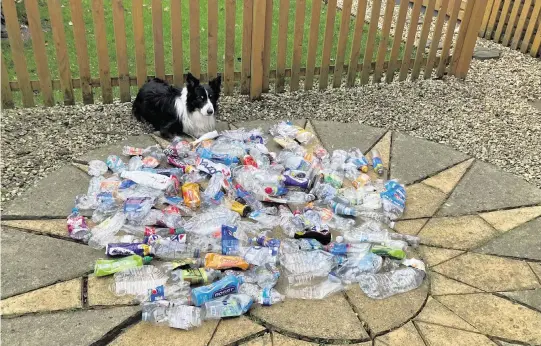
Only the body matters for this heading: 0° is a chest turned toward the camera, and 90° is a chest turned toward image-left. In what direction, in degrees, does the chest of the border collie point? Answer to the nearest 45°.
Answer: approximately 315°

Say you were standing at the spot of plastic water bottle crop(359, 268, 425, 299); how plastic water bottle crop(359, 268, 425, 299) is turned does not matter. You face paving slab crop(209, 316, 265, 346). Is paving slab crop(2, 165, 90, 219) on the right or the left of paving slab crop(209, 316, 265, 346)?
right

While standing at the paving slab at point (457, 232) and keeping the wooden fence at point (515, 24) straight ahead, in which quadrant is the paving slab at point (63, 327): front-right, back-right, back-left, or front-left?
back-left

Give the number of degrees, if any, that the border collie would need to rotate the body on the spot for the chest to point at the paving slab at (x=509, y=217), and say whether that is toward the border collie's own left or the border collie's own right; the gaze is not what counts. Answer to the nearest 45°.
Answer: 0° — it already faces it

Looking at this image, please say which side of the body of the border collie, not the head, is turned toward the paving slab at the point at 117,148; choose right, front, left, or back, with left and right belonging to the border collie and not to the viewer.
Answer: right

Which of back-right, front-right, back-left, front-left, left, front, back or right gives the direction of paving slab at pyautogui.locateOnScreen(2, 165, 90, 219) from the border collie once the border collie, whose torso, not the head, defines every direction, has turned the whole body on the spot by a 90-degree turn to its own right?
front

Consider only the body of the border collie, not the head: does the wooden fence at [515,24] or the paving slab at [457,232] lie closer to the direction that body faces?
the paving slab

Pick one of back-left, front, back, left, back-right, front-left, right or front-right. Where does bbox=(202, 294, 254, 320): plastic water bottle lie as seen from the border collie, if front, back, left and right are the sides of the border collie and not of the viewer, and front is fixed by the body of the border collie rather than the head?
front-right

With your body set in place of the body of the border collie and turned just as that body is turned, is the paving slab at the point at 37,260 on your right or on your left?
on your right

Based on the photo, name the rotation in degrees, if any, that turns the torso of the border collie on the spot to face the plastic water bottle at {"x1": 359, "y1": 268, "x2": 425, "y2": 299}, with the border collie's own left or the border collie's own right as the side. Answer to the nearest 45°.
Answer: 0° — it already faces it

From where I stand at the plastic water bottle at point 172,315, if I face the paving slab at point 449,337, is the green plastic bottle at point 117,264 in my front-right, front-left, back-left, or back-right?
back-left

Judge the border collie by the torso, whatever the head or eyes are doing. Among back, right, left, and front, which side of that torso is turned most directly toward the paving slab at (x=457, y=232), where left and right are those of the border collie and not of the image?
front

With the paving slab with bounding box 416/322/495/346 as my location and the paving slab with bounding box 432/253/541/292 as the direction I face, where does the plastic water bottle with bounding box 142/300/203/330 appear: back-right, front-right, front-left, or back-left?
back-left

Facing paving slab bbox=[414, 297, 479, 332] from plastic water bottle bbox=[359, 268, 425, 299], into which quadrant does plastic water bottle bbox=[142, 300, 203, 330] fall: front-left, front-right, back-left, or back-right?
back-right
